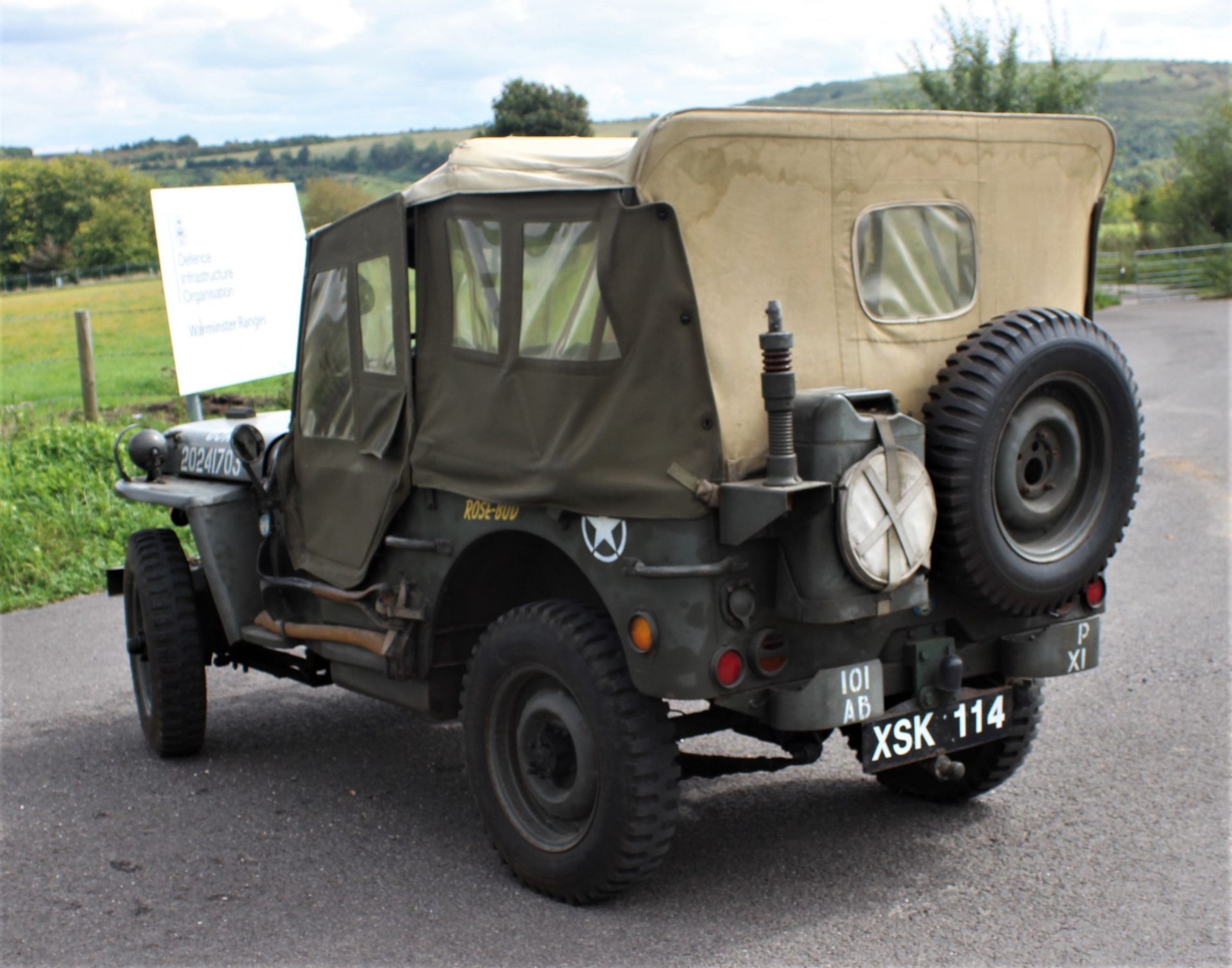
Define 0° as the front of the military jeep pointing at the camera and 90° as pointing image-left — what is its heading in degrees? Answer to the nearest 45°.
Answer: approximately 135°

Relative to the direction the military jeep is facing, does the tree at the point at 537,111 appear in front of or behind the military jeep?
in front

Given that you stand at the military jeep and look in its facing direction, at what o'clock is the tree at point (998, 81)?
The tree is roughly at 2 o'clock from the military jeep.

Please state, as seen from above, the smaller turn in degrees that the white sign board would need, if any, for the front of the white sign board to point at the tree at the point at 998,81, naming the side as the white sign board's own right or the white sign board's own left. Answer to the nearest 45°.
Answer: approximately 90° to the white sign board's own left

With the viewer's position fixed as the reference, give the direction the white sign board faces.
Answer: facing the viewer and to the right of the viewer

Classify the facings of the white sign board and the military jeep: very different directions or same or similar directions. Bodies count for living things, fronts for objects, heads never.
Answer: very different directions

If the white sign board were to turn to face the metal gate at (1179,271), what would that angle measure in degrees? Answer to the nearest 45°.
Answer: approximately 90° to its left

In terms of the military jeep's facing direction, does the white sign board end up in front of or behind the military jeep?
in front
